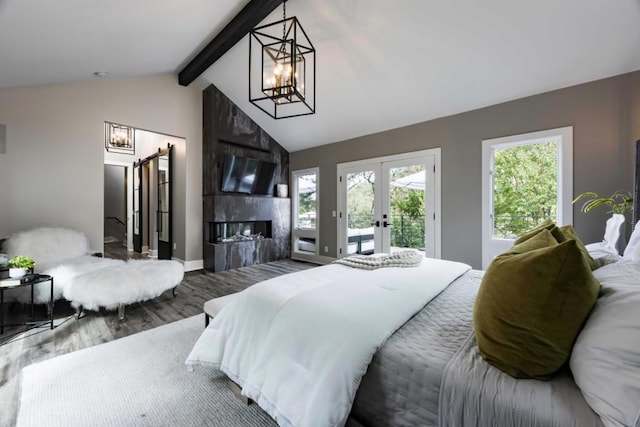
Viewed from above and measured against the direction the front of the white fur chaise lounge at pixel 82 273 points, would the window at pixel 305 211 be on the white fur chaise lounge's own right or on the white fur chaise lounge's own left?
on the white fur chaise lounge's own left

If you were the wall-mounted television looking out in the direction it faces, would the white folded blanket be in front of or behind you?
in front

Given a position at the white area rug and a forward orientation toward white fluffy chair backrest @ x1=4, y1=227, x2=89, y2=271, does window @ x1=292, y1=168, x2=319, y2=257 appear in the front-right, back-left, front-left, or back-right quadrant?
front-right

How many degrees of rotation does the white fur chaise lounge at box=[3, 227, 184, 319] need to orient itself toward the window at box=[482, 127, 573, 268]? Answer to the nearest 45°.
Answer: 0° — it already faces it

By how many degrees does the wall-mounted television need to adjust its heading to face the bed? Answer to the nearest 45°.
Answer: approximately 45° to its right

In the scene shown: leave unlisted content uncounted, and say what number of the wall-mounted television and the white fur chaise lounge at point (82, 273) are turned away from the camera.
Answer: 0

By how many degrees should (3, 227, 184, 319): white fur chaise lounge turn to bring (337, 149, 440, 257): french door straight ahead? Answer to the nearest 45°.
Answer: approximately 45° to its left

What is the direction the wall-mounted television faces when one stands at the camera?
facing the viewer and to the right of the viewer

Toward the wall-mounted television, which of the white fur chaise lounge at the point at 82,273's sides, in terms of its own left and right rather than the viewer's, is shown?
left

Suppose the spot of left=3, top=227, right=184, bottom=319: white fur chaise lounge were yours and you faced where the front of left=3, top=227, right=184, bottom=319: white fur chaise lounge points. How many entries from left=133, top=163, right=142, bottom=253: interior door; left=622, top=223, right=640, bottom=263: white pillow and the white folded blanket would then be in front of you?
2

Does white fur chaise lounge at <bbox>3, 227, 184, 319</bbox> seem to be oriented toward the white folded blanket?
yes

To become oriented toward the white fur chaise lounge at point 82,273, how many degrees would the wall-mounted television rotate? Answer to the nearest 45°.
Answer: approximately 90° to its right

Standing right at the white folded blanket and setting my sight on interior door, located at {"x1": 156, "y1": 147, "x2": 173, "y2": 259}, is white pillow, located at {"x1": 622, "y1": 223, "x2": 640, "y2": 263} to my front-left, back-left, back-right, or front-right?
back-right

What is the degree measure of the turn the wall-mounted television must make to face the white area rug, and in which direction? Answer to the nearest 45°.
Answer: approximately 45° to its right
